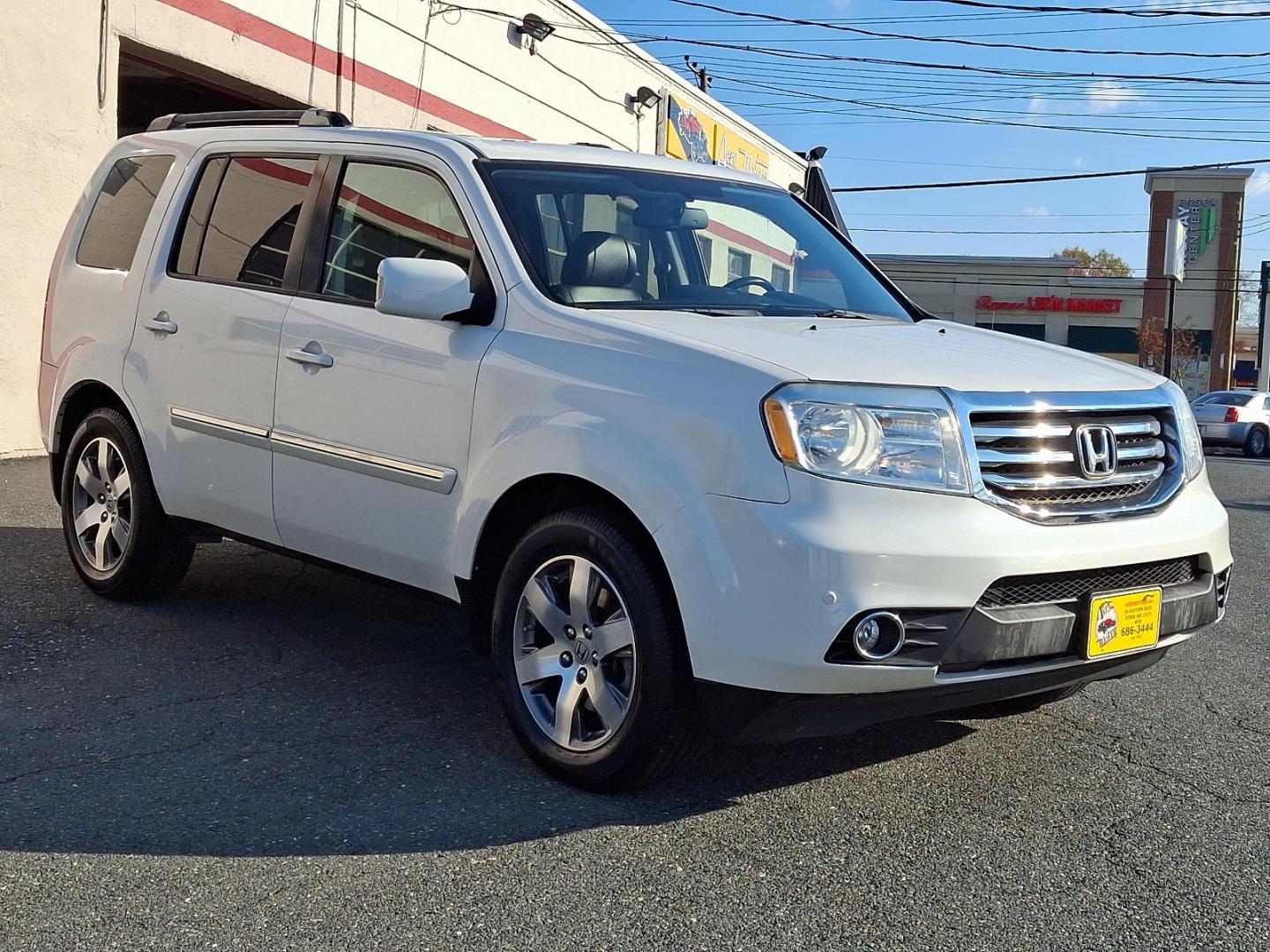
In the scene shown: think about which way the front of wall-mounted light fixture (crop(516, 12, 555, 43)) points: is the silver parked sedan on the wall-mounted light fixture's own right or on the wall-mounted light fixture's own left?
on the wall-mounted light fixture's own left

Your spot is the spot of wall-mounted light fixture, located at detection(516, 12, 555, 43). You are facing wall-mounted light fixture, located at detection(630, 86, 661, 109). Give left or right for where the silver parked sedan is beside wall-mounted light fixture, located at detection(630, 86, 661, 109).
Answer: right

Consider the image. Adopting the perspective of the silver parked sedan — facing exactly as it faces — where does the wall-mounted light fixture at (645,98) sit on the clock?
The wall-mounted light fixture is roughly at 6 o'clock from the silver parked sedan.

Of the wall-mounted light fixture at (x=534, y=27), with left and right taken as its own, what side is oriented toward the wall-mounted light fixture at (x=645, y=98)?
left

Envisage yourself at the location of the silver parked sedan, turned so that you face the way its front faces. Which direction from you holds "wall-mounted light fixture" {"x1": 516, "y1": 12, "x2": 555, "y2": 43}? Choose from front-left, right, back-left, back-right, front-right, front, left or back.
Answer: back

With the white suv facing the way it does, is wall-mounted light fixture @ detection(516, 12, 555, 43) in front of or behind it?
behind

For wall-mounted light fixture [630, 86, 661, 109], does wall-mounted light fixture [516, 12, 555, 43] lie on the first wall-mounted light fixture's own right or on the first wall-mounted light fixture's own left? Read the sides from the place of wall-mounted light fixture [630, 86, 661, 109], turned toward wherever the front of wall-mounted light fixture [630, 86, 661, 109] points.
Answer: on the first wall-mounted light fixture's own right

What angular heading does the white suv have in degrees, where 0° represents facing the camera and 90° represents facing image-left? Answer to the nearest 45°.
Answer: approximately 315°

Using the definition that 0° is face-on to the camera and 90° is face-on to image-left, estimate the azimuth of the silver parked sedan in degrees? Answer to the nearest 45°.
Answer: approximately 225°

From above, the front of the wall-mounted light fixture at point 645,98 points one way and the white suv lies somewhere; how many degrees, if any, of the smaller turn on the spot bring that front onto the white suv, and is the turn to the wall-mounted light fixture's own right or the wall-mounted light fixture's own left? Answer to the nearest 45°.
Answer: approximately 45° to the wall-mounted light fixture's own right

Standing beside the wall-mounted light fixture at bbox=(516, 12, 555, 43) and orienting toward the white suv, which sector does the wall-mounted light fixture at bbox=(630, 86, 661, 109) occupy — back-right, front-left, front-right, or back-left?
back-left
